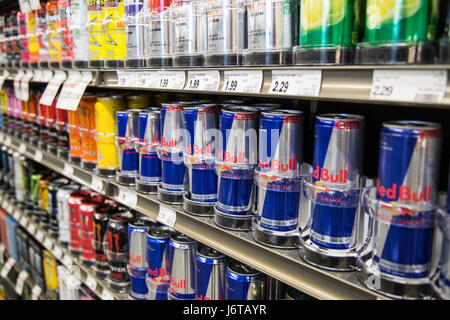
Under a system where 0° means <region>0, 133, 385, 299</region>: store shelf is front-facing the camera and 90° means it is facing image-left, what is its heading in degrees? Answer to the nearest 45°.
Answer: approximately 45°

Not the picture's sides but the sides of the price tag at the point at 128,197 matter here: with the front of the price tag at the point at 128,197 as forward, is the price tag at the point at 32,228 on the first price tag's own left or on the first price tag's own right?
on the first price tag's own right

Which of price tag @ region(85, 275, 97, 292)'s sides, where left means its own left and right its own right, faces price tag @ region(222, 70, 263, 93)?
left

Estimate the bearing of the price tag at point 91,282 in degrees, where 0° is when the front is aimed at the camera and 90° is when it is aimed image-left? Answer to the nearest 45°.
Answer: approximately 45°

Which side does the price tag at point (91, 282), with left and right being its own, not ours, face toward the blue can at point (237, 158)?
left
